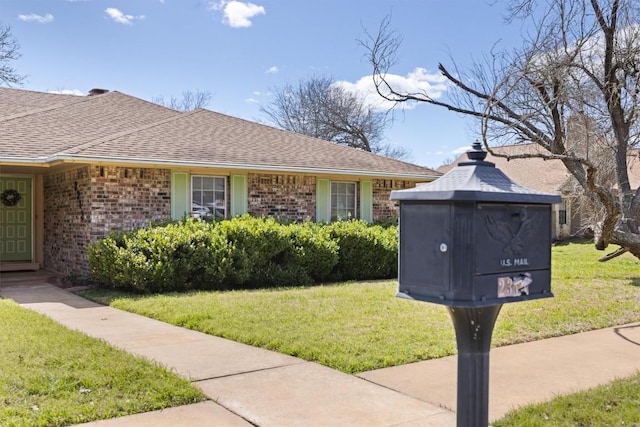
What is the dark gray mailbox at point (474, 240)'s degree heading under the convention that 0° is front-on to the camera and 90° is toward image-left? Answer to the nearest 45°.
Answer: approximately 315°

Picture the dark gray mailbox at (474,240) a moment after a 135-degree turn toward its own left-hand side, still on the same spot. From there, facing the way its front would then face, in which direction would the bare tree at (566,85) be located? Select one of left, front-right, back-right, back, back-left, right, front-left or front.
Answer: front

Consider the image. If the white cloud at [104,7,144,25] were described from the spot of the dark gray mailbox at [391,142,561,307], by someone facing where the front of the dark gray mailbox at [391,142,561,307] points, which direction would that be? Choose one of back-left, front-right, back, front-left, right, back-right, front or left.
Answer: back

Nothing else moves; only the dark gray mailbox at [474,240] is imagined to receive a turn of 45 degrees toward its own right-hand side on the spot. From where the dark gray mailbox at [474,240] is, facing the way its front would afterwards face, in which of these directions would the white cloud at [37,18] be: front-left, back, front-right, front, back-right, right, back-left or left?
back-right

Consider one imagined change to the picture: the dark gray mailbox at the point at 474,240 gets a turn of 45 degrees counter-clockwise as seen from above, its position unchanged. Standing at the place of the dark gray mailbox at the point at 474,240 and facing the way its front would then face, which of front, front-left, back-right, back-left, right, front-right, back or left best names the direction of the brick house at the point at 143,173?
back-left

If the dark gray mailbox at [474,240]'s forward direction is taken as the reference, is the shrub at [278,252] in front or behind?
behind

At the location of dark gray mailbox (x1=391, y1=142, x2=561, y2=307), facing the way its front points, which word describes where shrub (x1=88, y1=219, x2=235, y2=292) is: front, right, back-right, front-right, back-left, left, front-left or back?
back

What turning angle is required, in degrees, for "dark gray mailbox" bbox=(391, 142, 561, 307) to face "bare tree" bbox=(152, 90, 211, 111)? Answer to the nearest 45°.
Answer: approximately 180°

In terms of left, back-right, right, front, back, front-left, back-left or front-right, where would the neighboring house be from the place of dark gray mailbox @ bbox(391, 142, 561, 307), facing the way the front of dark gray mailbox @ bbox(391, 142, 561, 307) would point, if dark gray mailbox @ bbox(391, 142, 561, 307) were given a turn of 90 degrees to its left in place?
front-left

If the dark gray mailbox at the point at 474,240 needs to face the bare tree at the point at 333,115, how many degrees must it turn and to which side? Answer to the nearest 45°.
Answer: approximately 135° to its left

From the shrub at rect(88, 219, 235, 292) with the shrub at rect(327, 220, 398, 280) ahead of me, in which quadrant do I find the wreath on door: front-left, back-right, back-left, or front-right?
back-left

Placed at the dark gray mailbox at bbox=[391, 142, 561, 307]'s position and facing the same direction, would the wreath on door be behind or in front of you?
behind
